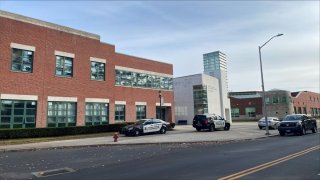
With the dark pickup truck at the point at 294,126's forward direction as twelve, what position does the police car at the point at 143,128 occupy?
The police car is roughly at 1 o'clock from the dark pickup truck.

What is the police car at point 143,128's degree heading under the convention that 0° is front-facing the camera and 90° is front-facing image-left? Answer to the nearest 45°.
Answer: approximately 45°

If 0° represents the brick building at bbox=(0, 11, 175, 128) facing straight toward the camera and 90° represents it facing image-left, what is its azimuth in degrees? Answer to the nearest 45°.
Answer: approximately 315°

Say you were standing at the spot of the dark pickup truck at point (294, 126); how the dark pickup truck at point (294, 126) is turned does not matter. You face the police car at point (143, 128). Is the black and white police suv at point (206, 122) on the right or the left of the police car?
right

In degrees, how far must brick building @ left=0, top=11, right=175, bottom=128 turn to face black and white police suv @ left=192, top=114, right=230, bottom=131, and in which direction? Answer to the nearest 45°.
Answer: approximately 45° to its left

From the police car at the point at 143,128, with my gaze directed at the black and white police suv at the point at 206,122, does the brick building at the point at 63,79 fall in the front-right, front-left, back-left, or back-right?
back-left

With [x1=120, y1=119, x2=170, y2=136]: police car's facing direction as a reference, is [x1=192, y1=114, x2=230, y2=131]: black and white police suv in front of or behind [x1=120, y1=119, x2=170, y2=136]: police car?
behind

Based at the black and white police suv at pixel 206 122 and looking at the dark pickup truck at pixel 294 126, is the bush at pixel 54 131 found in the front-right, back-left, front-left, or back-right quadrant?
back-right

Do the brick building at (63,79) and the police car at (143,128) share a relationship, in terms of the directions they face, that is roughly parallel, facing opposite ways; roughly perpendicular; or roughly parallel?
roughly perpendicular
